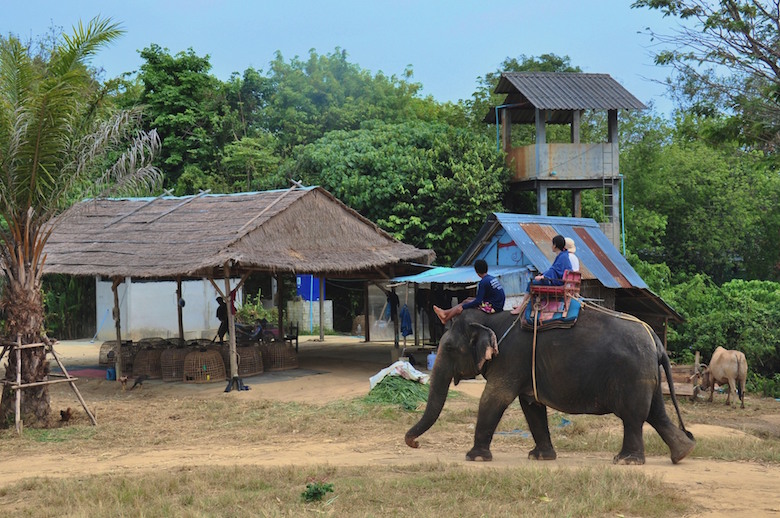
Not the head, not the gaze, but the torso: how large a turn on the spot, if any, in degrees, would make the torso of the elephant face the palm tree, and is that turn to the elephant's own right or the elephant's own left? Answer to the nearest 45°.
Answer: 0° — it already faces it

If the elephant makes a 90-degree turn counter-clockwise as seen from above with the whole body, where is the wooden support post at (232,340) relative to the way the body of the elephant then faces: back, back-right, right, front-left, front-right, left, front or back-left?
back-right

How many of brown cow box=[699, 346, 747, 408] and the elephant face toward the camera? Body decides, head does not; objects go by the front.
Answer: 0

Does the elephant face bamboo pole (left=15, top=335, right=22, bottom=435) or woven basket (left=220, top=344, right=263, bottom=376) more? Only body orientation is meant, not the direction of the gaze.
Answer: the bamboo pole

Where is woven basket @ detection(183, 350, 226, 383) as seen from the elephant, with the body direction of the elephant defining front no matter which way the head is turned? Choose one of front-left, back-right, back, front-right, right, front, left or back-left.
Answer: front-right

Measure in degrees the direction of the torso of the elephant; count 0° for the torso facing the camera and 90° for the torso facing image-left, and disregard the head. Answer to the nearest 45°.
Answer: approximately 90°

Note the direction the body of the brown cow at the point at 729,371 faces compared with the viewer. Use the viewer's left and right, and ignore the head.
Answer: facing away from the viewer and to the left of the viewer

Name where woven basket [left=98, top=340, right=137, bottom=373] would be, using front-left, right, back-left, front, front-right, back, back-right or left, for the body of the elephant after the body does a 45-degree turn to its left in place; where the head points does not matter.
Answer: right
